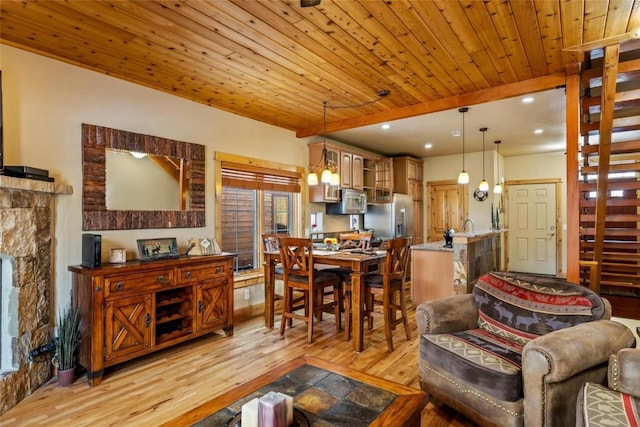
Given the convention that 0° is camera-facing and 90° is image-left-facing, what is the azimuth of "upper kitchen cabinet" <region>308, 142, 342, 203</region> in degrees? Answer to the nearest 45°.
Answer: approximately 315°

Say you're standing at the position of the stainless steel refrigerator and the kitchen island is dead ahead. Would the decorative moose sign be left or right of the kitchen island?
right

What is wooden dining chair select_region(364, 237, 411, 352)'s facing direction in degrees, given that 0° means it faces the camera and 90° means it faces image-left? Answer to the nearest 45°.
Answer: approximately 135°

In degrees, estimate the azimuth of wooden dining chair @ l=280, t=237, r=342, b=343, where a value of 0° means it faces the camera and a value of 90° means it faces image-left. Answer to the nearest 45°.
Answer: approximately 225°

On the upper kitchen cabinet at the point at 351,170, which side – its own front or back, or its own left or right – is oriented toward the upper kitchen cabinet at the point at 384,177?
left

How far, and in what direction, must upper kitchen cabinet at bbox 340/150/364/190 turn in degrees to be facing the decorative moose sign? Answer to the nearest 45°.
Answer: approximately 90° to its right

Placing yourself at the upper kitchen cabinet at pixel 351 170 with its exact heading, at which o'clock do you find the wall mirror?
The wall mirror is roughly at 3 o'clock from the upper kitchen cabinet.

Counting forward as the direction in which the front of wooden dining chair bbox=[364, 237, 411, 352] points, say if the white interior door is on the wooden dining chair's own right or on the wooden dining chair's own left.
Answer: on the wooden dining chair's own right

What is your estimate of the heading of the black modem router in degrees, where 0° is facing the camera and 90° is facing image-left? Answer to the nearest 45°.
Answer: approximately 315°
